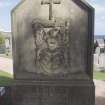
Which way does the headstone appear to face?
toward the camera
